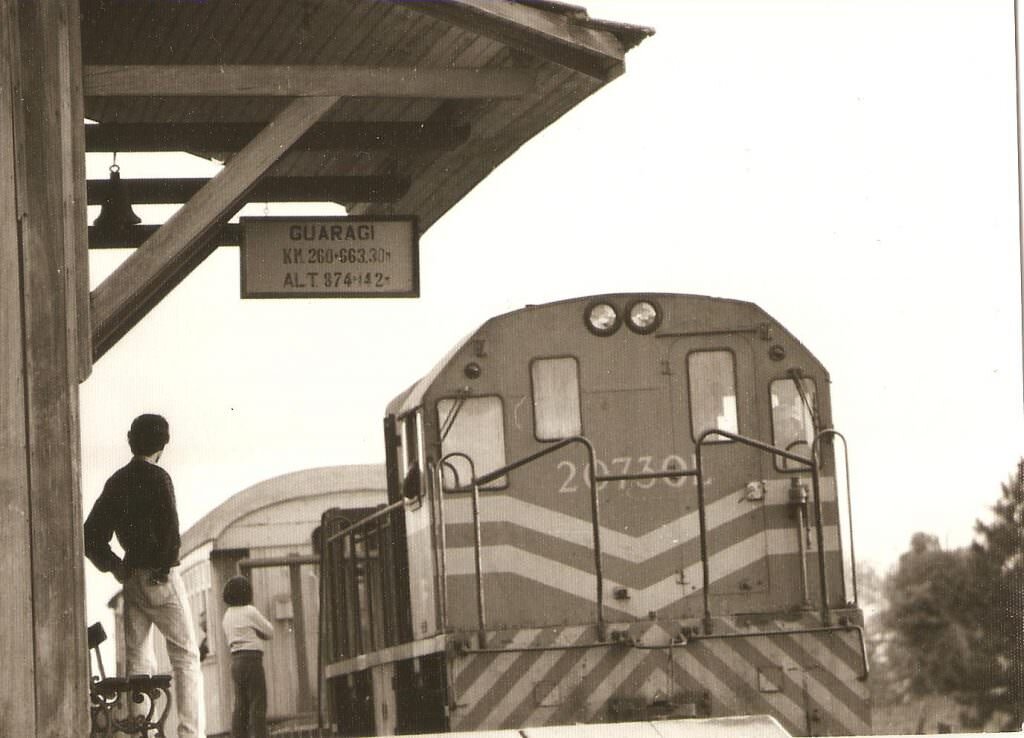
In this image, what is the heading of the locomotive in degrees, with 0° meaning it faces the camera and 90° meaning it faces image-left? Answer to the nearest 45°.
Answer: approximately 0°

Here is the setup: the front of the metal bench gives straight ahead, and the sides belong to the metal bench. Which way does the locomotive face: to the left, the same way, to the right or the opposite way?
to the right

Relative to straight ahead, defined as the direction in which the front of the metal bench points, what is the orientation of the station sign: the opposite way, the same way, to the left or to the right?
to the right

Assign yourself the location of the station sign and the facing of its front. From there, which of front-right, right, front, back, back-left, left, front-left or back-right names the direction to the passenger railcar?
back

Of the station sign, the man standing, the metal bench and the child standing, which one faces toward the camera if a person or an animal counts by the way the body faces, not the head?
the station sign

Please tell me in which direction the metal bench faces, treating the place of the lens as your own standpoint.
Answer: facing to the right of the viewer

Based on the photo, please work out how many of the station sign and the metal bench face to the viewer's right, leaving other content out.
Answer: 1

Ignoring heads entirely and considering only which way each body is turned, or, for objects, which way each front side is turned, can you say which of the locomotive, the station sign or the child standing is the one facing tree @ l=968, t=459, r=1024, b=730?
the child standing

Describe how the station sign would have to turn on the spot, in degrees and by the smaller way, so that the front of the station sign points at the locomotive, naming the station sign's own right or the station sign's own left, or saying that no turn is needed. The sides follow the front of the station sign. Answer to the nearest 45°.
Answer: approximately 135° to the station sign's own left

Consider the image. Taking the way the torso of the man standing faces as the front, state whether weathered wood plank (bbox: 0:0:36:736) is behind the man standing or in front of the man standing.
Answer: behind

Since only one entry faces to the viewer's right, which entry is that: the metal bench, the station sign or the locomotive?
the metal bench

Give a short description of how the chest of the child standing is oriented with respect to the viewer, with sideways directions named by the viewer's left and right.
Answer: facing away from the viewer and to the right of the viewer
